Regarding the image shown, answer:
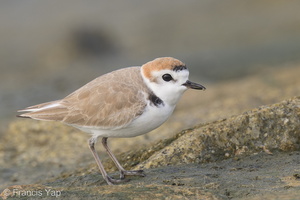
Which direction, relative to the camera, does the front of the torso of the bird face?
to the viewer's right
